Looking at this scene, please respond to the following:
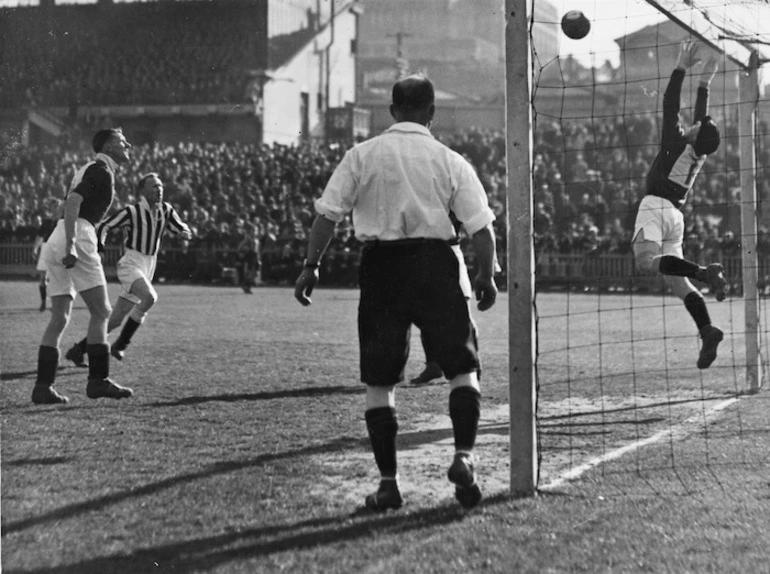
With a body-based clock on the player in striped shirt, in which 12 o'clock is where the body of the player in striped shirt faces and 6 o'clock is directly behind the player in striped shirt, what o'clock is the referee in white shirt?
The referee in white shirt is roughly at 1 o'clock from the player in striped shirt.

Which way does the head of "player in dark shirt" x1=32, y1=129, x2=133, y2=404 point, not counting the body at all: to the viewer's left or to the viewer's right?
to the viewer's right

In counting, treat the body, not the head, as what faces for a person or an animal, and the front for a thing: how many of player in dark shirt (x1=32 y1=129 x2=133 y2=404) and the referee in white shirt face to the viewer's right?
1

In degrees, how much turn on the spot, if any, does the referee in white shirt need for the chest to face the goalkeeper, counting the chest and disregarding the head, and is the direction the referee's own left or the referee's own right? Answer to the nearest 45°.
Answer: approximately 45° to the referee's own right

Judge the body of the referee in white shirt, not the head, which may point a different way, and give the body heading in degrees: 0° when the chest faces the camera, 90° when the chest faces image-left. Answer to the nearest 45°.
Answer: approximately 180°

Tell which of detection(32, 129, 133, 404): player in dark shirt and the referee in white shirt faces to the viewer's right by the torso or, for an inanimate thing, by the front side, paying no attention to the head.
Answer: the player in dark shirt

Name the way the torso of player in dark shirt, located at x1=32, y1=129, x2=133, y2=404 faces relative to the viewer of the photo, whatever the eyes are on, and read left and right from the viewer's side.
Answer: facing to the right of the viewer

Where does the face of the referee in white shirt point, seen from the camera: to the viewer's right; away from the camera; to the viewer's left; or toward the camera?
away from the camera

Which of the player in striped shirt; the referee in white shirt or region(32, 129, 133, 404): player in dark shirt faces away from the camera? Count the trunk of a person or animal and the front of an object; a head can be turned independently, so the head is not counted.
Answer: the referee in white shirt
